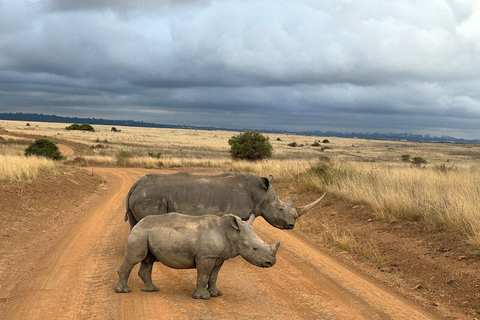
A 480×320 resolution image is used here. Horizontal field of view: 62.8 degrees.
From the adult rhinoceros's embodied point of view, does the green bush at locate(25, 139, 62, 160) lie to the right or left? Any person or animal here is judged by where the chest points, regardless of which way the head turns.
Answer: on its left

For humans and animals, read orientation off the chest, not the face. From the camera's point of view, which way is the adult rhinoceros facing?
to the viewer's right

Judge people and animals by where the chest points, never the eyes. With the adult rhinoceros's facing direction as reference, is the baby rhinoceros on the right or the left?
on its right

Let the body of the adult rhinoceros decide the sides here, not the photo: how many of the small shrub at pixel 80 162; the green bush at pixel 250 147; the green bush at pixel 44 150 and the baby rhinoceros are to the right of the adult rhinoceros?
1

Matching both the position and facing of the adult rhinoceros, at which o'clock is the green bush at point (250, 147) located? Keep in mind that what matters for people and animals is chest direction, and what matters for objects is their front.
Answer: The green bush is roughly at 9 o'clock from the adult rhinoceros.

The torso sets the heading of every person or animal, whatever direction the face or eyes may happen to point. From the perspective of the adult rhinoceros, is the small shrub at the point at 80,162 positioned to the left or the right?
on its left

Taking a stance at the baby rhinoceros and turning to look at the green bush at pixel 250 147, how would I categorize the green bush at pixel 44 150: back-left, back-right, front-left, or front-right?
front-left

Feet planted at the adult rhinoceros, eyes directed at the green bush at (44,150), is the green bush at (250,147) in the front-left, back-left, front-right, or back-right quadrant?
front-right

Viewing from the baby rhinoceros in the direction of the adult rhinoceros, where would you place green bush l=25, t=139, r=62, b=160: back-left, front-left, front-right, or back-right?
front-left
